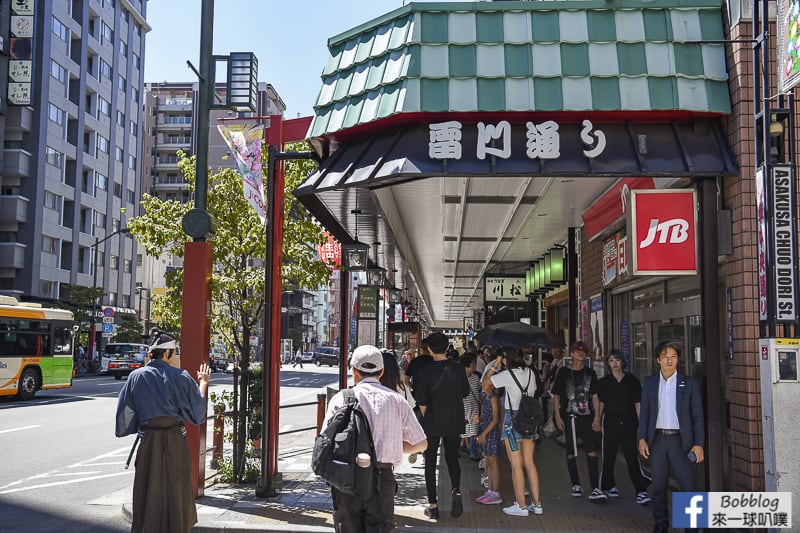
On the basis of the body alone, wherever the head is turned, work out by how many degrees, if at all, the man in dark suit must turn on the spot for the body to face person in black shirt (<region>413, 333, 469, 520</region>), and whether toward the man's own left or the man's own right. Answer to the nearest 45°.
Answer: approximately 90° to the man's own right

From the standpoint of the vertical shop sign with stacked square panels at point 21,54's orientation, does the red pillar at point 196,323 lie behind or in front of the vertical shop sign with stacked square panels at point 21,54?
in front

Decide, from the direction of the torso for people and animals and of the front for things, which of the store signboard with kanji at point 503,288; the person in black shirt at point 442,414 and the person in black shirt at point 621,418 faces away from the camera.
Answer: the person in black shirt at point 442,414

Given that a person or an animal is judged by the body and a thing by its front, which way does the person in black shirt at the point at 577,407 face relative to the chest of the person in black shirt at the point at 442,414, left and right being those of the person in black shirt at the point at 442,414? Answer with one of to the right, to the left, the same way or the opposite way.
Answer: the opposite way

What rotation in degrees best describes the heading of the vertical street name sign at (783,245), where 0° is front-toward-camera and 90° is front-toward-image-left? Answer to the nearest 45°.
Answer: approximately 0°

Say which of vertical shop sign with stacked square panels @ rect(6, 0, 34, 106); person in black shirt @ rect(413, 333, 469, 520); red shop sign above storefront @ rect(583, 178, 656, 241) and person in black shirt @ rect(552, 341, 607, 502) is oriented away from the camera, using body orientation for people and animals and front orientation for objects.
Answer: person in black shirt @ rect(413, 333, 469, 520)
